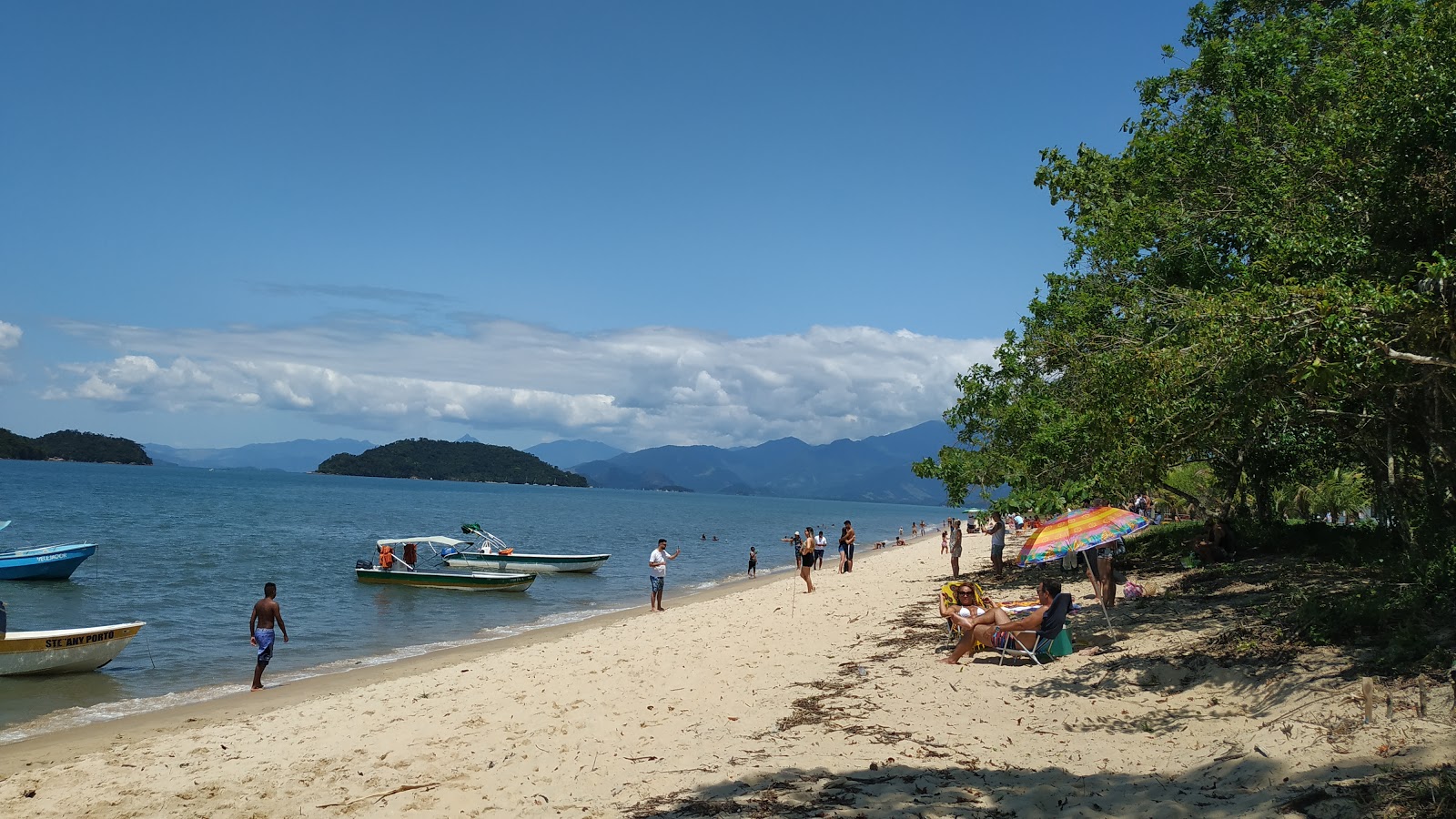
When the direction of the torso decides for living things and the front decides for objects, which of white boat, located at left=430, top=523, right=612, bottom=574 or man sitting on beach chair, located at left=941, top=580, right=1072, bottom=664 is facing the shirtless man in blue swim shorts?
the man sitting on beach chair

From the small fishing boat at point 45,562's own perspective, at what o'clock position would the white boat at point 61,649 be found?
The white boat is roughly at 3 o'clock from the small fishing boat.

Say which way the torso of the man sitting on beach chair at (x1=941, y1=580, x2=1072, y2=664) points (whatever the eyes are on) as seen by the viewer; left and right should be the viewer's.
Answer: facing to the left of the viewer

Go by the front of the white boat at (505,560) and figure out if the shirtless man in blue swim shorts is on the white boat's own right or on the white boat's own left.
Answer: on the white boat's own right

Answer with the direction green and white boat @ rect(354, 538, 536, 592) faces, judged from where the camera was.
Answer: facing to the right of the viewer

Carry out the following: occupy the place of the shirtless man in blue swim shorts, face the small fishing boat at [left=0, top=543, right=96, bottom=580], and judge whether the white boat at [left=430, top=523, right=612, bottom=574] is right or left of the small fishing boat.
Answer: right

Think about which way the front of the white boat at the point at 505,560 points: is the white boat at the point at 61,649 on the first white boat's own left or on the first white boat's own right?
on the first white boat's own right

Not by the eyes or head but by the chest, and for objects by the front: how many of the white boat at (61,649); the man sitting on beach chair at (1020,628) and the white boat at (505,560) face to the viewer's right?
2

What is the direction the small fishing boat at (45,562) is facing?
to the viewer's right

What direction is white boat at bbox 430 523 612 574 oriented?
to the viewer's right

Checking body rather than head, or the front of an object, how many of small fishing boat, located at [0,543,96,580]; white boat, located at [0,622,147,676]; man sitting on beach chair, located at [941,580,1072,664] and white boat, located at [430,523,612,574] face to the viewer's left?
1

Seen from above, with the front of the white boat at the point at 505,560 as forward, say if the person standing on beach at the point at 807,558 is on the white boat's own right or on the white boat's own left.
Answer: on the white boat's own right

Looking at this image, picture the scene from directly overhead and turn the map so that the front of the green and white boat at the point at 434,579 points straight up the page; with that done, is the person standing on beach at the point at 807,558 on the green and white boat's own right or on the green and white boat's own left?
on the green and white boat's own right

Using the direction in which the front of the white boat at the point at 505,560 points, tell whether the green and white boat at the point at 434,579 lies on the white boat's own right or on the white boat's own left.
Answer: on the white boat's own right

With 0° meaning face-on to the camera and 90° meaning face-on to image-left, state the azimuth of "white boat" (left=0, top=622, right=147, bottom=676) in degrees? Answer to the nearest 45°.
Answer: approximately 270°

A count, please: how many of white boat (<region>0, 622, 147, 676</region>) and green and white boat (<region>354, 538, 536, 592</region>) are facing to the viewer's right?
2

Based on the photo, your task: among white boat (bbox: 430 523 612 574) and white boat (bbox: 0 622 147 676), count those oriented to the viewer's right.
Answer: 2
